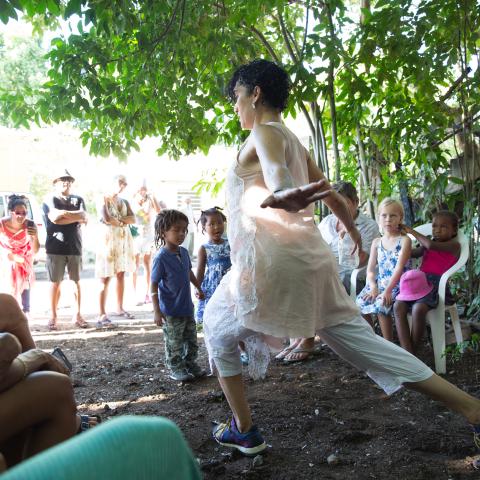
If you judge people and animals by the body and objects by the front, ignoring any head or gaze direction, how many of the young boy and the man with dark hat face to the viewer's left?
0

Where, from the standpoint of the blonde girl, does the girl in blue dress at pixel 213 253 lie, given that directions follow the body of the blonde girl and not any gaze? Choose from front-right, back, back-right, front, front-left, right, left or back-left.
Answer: front-right

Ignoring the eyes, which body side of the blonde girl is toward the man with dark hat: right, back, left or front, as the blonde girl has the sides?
right

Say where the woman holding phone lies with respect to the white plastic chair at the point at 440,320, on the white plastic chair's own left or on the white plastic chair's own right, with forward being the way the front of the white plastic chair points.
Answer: on the white plastic chair's own right

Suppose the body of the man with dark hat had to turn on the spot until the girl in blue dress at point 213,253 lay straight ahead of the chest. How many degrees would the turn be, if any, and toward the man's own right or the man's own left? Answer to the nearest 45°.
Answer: approximately 45° to the man's own left

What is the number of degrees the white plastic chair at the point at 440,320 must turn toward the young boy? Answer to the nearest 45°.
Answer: approximately 45° to its right

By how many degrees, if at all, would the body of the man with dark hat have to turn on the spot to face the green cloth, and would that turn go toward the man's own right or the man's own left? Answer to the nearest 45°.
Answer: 0° — they already face it

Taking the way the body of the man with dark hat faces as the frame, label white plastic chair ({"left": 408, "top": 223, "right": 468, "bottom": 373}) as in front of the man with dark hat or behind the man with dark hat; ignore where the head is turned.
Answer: in front

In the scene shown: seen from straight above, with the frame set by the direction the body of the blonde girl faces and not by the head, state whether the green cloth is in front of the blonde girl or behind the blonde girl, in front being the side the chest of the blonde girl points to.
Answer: in front

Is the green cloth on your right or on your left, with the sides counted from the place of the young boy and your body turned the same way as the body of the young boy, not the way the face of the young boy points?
on your right

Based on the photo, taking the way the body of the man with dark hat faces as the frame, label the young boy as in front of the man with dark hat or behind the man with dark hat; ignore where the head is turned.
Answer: in front

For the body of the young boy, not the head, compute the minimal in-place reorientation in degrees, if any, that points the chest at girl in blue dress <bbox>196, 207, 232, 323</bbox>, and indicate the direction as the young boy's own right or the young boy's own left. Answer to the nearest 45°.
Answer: approximately 90° to the young boy's own left
